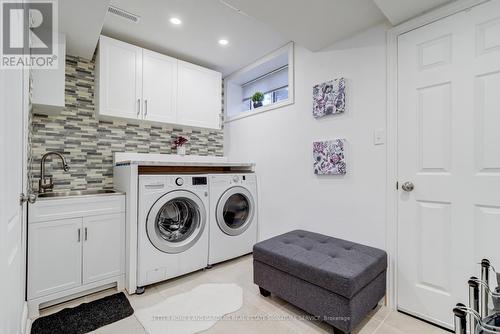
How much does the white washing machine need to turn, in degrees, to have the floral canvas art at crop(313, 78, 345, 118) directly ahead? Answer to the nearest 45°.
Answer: approximately 45° to its left

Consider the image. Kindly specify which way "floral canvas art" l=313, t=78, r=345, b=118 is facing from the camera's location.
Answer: facing the viewer and to the left of the viewer

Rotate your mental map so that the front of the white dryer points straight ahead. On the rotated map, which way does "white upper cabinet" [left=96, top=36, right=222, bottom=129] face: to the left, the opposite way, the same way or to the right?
the same way

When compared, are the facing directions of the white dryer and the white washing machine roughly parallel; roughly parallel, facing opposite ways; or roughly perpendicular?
roughly parallel

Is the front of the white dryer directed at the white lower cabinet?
no

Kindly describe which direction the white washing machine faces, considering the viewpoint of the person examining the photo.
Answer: facing the viewer and to the right of the viewer

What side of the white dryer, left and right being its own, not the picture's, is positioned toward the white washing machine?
right

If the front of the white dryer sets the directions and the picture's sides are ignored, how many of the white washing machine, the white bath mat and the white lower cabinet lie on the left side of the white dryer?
0

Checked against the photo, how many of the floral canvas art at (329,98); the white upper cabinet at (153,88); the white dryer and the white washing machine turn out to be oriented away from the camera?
0

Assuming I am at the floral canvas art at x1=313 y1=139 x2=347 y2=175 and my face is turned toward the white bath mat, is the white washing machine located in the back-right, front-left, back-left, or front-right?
front-right
